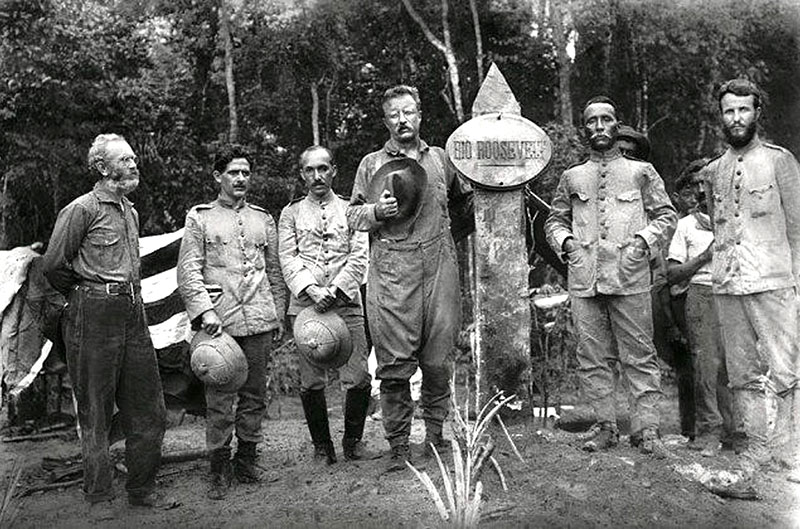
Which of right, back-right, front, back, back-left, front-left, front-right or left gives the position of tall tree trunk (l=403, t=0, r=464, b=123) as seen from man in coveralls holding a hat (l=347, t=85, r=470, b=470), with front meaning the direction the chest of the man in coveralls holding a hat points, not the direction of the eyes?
back

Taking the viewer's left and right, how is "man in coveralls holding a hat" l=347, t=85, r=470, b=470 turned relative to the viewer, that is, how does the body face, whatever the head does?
facing the viewer

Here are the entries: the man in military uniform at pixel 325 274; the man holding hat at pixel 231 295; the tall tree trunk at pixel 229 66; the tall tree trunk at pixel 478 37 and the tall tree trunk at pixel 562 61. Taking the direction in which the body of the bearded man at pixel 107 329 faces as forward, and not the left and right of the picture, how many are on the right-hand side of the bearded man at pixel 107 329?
0

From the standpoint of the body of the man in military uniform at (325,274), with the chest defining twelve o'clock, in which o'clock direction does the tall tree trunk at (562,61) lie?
The tall tree trunk is roughly at 7 o'clock from the man in military uniform.

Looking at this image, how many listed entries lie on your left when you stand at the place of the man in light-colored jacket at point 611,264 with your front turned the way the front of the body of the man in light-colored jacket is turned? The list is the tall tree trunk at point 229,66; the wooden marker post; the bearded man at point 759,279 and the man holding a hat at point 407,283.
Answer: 1

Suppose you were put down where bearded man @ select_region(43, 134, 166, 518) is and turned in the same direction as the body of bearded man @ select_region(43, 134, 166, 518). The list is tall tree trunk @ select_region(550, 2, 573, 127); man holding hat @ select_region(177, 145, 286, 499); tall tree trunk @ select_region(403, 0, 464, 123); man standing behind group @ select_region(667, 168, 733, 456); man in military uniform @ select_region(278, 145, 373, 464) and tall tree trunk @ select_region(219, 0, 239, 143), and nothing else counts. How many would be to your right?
0

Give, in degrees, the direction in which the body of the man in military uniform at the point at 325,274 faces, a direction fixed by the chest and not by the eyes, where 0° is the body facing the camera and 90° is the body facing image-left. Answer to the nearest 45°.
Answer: approximately 0°

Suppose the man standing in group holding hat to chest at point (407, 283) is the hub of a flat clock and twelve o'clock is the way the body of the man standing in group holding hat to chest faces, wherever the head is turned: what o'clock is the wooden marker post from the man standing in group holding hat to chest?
The wooden marker post is roughly at 9 o'clock from the man standing in group holding hat to chest.

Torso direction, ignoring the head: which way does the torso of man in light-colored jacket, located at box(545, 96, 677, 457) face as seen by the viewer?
toward the camera

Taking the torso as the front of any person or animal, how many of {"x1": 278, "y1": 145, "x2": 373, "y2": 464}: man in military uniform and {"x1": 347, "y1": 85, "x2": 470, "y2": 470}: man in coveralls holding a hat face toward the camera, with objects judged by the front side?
2

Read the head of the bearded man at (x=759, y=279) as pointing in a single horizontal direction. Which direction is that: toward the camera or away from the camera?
toward the camera

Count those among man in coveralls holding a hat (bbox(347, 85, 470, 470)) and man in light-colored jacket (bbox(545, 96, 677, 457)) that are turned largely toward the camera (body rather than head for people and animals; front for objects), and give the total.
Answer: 2

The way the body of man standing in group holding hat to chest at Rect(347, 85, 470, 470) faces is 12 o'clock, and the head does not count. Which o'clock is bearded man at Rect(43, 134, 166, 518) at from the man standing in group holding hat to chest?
The bearded man is roughly at 3 o'clock from the man standing in group holding hat to chest.

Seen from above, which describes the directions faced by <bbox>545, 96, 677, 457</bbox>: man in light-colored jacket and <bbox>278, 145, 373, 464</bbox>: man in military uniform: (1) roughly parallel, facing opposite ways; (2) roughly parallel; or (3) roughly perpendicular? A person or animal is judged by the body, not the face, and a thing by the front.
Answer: roughly parallel

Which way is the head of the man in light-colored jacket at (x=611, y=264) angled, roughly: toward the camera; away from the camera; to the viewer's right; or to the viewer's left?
toward the camera

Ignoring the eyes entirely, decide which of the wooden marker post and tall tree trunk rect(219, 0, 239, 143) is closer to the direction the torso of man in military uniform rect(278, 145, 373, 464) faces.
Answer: the wooden marker post

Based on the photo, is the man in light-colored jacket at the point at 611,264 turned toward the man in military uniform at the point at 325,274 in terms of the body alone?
no
